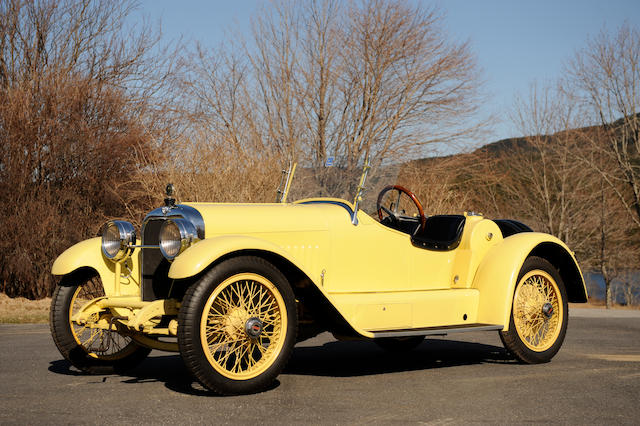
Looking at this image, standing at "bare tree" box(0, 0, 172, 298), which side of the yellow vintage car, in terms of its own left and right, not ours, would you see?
right

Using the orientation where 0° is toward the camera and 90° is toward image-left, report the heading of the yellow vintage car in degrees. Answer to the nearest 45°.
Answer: approximately 45°
